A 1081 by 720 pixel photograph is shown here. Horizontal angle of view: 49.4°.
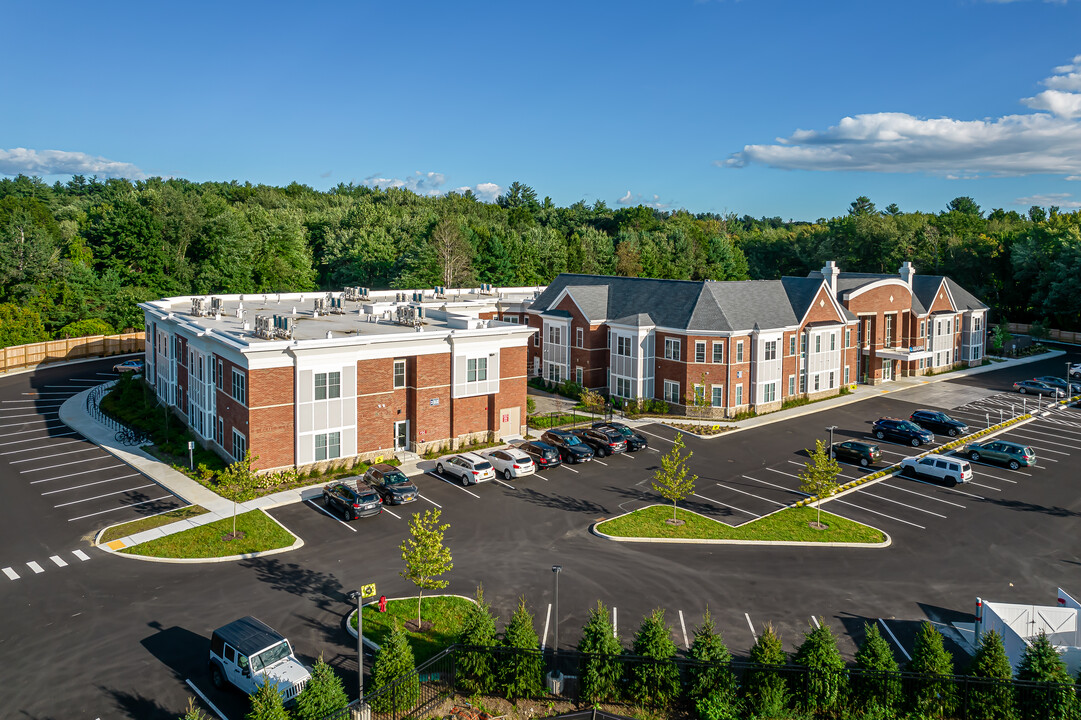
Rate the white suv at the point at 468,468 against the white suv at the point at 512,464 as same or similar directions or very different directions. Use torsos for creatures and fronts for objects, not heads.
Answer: same or similar directions

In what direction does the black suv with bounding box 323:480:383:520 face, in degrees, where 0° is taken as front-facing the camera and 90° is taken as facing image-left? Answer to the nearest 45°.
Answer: approximately 135°

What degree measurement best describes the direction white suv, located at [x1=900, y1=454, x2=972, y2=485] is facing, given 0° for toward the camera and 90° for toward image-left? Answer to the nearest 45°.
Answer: approximately 135°

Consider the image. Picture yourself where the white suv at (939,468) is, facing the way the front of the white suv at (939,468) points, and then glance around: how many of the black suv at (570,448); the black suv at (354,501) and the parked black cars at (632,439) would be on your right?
0

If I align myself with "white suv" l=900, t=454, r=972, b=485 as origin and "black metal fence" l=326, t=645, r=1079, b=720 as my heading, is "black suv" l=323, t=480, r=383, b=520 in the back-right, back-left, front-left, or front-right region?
front-right

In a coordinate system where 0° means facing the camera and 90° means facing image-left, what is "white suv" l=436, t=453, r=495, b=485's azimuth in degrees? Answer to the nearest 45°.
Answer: approximately 135°

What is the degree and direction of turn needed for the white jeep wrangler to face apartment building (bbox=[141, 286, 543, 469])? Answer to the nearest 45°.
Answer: approximately 135° to its left

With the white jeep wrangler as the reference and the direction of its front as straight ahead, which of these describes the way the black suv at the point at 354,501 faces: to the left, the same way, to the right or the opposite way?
the opposite way

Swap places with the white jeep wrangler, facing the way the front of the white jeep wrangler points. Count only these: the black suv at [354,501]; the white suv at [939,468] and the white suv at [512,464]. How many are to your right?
0

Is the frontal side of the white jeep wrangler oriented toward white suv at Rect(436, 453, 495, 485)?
no

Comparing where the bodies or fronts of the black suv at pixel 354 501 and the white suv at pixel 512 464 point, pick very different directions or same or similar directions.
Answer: same or similar directions

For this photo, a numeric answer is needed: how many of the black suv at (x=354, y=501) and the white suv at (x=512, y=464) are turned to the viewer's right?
0

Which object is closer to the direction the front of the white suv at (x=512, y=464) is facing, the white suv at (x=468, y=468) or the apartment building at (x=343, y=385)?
the apartment building

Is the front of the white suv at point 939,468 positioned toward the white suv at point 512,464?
no

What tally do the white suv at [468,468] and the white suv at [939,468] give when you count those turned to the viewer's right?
0

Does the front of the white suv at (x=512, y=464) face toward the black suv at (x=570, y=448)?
no

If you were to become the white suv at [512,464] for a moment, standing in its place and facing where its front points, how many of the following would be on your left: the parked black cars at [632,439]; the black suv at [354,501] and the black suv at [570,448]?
1

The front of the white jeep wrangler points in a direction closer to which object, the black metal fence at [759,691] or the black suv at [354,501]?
the black metal fence

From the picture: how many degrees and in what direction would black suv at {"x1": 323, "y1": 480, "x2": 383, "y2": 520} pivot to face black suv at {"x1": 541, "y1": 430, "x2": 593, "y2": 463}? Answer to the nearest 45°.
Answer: approximately 90° to its right

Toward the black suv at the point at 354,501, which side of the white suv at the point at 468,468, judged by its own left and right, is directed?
left
